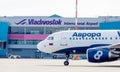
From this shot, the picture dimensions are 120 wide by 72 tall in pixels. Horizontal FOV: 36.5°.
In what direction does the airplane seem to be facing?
to the viewer's left
